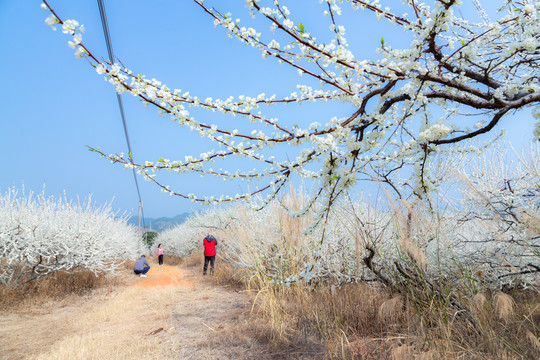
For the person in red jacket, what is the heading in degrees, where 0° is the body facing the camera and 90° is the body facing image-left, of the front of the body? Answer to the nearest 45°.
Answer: approximately 180°
